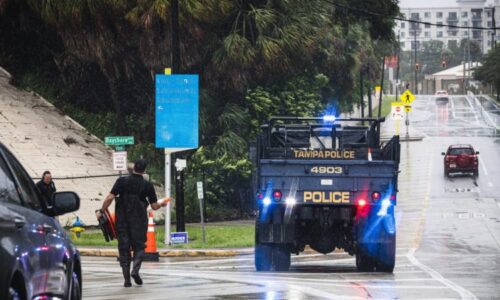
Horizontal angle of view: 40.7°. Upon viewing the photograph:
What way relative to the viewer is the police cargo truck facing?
away from the camera

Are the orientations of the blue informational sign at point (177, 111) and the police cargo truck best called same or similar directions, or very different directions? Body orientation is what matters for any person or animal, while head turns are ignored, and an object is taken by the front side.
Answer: very different directions

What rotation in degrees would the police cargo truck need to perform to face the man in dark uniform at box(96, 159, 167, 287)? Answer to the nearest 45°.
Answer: approximately 135° to its left

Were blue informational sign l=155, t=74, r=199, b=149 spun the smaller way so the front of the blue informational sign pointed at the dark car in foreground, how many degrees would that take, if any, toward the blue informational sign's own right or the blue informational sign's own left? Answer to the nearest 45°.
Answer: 0° — it already faces it

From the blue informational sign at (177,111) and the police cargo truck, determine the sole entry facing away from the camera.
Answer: the police cargo truck

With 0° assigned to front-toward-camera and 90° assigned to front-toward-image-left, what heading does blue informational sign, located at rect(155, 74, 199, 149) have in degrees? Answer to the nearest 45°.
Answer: approximately 0°
